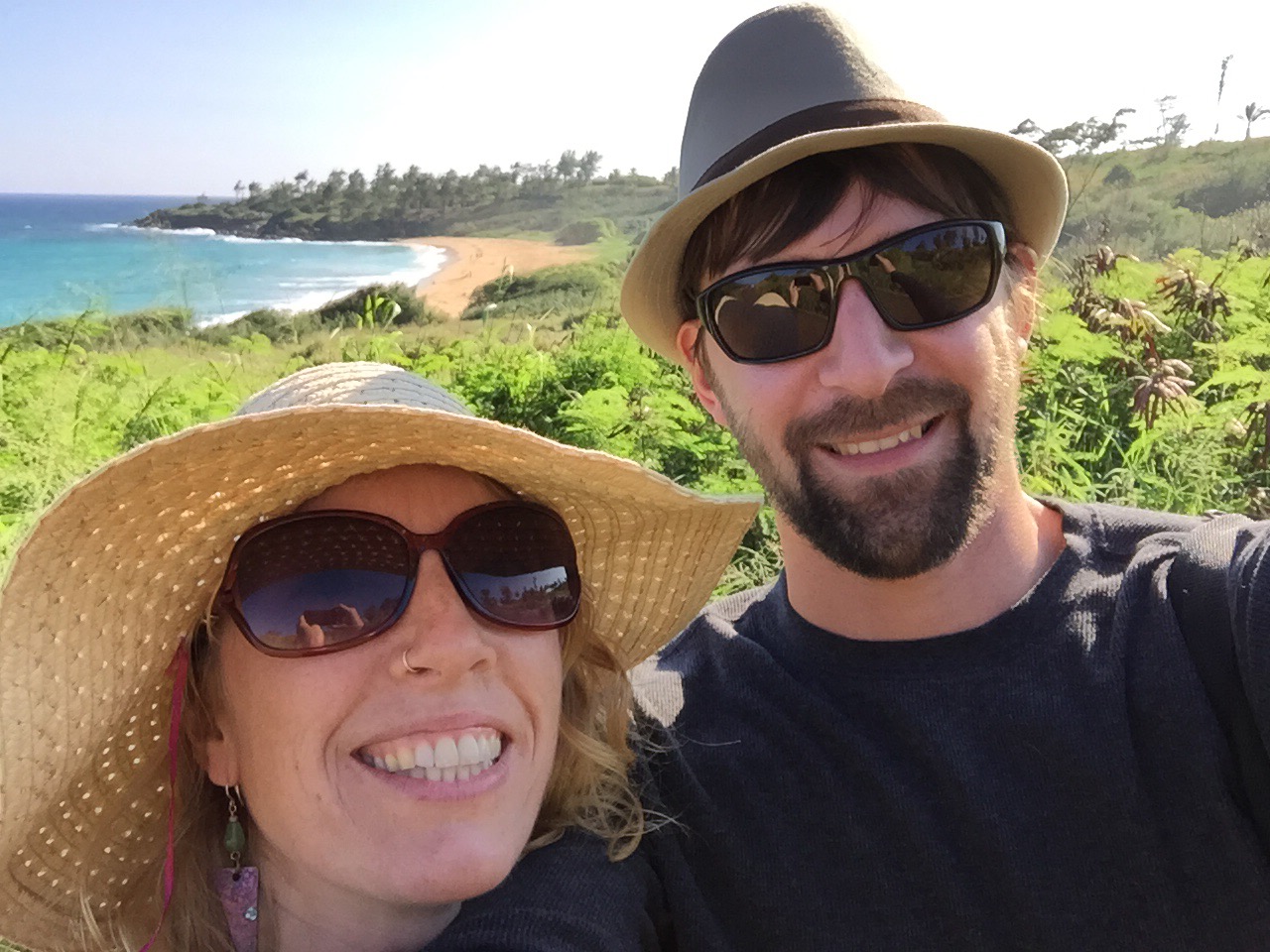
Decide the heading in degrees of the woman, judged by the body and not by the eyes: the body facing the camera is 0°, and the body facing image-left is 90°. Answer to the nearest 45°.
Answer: approximately 315°

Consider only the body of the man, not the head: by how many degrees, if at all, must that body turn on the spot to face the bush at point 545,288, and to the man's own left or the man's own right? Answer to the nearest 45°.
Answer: approximately 180°

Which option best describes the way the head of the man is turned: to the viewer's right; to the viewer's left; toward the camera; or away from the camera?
toward the camera

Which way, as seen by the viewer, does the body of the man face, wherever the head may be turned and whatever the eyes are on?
toward the camera

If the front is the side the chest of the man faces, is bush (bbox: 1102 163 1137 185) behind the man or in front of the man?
behind

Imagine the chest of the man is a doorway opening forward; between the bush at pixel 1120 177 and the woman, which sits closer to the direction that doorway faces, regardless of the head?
the woman

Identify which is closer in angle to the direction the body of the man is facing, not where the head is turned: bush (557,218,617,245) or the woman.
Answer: the woman

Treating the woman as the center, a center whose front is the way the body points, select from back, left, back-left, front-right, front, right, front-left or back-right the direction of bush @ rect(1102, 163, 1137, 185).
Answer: left

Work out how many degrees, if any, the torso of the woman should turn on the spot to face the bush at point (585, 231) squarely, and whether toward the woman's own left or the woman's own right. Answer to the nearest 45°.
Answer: approximately 135° to the woman's own left

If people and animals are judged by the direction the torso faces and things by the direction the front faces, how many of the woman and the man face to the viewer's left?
0
